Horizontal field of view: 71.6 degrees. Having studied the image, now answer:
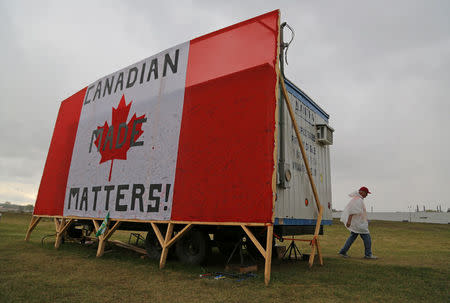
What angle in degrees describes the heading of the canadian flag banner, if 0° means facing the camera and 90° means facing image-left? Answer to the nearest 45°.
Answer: approximately 45°

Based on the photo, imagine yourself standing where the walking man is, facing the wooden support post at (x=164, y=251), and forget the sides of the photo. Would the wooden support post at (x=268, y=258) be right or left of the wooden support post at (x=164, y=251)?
left
